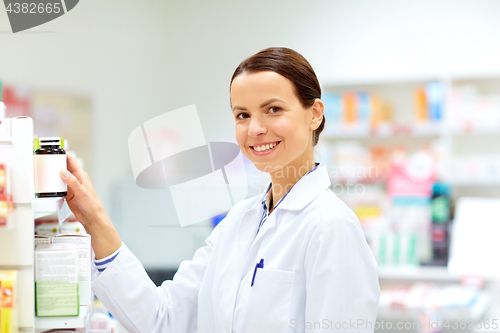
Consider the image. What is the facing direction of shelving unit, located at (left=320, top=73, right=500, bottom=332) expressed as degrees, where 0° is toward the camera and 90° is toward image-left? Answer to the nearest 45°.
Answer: approximately 0°

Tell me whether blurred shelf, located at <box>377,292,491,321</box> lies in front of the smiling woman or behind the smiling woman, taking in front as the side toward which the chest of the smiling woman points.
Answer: behind

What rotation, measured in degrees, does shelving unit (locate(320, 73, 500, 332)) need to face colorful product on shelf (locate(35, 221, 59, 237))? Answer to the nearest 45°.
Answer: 0° — it already faces it

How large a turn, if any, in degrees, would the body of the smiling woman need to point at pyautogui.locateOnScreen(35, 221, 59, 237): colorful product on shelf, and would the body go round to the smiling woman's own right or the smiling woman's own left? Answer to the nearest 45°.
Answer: approximately 45° to the smiling woman's own right

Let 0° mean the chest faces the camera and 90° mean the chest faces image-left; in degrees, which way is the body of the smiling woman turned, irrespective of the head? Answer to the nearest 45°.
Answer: approximately 45°
